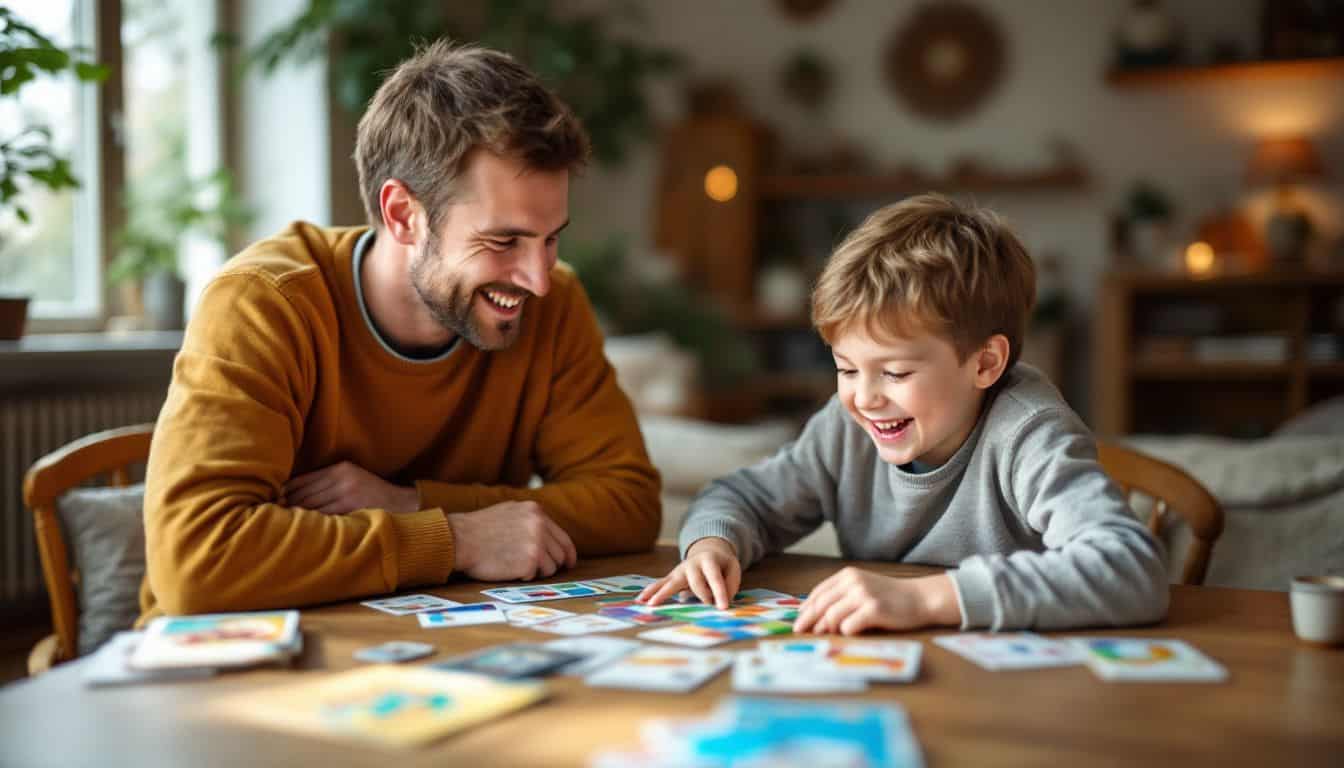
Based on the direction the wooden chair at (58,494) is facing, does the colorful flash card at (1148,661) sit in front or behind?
in front

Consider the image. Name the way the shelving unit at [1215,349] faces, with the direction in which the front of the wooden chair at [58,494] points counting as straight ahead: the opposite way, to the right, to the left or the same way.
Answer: to the right

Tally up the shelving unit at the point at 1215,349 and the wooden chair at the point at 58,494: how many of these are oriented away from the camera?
0

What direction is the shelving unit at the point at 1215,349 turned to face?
toward the camera

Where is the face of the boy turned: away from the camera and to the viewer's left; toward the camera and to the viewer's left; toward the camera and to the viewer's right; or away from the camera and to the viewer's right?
toward the camera and to the viewer's left

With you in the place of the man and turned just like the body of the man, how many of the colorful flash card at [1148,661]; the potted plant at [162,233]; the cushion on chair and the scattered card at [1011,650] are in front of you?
2

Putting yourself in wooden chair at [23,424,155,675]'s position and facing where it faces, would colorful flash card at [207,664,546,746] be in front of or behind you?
in front

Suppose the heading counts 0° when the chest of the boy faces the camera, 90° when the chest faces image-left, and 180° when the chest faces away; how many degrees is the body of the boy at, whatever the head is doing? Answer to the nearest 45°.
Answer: approximately 45°

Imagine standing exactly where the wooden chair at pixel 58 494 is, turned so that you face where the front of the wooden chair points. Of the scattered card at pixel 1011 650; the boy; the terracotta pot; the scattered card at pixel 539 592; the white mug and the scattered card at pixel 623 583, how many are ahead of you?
5

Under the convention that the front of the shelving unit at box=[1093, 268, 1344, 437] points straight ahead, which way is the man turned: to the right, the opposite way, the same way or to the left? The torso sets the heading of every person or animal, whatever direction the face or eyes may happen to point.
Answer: to the left

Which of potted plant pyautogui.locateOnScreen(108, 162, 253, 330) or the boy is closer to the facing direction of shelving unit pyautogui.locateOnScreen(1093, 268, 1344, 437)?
the boy

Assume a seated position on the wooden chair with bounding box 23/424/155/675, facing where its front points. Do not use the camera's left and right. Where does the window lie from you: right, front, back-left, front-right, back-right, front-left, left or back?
back-left

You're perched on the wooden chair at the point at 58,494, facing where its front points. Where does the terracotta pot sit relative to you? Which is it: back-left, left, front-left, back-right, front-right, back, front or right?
back-left

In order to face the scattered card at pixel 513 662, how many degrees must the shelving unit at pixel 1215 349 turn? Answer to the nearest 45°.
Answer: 0° — it already faces it

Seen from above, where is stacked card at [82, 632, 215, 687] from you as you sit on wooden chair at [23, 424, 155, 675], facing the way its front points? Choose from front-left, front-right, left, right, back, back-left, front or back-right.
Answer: front-right

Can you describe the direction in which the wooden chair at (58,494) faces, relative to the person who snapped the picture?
facing the viewer and to the right of the viewer
